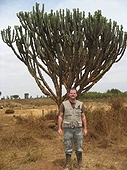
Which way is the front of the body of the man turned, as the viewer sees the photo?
toward the camera

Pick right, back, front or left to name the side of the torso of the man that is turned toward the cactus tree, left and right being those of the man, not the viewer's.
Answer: back
